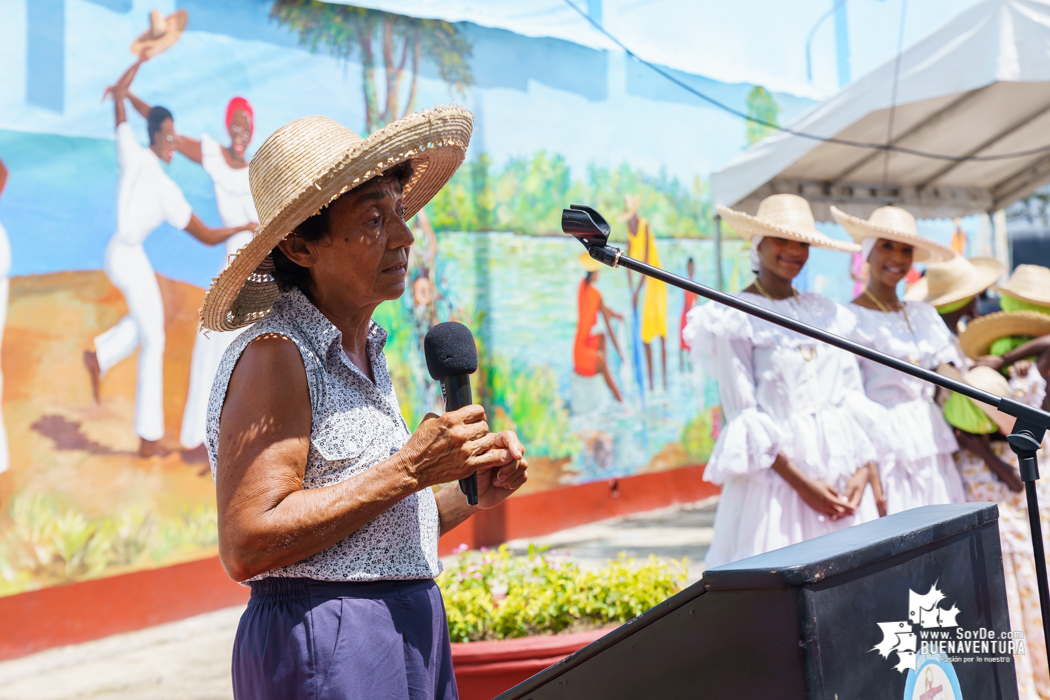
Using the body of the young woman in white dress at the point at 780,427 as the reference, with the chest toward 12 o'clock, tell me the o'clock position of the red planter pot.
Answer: The red planter pot is roughly at 3 o'clock from the young woman in white dress.

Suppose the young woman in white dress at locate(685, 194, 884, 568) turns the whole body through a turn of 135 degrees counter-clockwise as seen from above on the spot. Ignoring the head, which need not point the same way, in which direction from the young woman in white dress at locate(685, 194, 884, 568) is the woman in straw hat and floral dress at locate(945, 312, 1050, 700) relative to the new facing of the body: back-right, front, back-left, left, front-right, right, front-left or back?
front-right

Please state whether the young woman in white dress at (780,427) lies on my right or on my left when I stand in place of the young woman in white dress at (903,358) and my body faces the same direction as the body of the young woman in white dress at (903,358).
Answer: on my right

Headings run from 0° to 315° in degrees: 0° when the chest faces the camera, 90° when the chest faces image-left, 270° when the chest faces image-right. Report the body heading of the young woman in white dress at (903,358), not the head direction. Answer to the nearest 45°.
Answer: approximately 315°

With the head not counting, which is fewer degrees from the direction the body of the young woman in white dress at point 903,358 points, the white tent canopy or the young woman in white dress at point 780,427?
the young woman in white dress

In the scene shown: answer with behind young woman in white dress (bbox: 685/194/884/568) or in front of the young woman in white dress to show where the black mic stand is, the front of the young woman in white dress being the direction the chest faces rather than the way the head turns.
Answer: in front

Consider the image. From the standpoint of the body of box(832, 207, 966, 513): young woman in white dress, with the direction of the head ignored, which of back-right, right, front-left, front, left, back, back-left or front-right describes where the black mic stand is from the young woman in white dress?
front-right

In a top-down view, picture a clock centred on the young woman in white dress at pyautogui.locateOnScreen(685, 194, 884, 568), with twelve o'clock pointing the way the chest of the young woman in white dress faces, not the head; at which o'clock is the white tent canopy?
The white tent canopy is roughly at 8 o'clock from the young woman in white dress.

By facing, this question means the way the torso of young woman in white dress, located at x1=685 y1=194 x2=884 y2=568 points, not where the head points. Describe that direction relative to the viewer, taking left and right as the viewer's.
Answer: facing the viewer and to the right of the viewer

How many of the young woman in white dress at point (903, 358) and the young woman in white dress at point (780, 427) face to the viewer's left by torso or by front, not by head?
0

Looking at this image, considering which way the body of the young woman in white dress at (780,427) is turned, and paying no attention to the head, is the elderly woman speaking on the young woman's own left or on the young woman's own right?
on the young woman's own right

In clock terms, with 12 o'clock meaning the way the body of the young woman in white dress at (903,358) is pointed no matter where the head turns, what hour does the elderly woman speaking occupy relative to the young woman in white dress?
The elderly woman speaking is roughly at 2 o'clock from the young woman in white dress.

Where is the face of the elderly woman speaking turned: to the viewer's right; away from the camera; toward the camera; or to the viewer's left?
to the viewer's right
